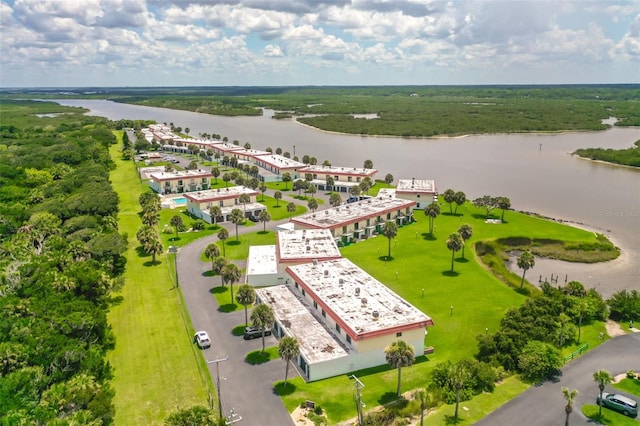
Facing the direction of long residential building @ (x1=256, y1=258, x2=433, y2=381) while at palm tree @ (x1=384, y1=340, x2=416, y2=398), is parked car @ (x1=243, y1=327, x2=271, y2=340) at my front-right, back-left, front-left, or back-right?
front-left

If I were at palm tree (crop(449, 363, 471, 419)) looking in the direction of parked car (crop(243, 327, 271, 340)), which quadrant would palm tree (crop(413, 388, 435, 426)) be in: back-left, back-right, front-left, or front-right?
front-left

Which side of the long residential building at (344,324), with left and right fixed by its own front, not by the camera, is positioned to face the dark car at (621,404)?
left

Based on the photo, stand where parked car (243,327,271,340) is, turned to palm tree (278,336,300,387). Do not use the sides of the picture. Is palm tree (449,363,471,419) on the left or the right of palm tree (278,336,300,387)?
left

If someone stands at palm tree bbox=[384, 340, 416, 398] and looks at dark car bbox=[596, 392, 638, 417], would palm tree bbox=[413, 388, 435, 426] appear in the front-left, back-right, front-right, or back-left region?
front-right

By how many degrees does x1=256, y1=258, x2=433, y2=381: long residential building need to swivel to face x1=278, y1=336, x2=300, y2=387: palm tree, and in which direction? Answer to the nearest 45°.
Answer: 0° — it already faces it

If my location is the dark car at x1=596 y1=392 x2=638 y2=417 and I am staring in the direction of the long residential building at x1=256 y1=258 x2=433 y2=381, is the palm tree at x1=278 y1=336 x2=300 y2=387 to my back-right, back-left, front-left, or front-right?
front-left

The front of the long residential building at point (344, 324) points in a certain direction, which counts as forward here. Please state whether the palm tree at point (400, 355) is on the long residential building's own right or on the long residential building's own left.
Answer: on the long residential building's own left

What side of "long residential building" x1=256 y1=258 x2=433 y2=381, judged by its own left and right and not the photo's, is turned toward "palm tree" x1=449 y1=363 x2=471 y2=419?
left

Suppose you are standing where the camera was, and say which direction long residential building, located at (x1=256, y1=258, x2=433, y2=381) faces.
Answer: facing the viewer and to the left of the viewer

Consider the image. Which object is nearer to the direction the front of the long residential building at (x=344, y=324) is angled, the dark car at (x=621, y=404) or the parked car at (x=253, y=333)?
the parked car
